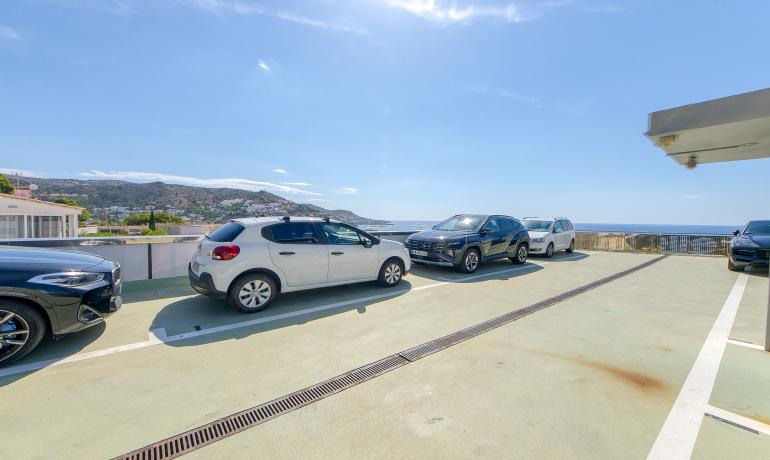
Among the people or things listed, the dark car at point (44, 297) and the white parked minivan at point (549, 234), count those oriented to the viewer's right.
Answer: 1

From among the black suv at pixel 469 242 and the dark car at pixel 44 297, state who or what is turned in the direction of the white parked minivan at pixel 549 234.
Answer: the dark car

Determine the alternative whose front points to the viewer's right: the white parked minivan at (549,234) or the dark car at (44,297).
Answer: the dark car

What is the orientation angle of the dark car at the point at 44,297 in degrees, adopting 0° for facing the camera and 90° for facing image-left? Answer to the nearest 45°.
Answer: approximately 270°

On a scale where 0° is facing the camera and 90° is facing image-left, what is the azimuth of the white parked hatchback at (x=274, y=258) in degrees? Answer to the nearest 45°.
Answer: approximately 225°

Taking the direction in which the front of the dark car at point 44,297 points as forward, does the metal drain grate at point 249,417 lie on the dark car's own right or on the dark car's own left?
on the dark car's own right

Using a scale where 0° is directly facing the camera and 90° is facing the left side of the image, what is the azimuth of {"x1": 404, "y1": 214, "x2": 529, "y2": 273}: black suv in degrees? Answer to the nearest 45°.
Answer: approximately 45°

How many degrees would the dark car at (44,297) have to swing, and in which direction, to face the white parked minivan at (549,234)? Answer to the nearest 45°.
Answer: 0° — it already faces it

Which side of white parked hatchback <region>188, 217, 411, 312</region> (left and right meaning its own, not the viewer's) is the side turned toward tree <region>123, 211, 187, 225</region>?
left

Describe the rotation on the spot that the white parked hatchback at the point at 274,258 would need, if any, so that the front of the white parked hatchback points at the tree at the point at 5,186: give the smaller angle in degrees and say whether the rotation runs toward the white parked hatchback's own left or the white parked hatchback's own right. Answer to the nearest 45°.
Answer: approximately 90° to the white parked hatchback's own left

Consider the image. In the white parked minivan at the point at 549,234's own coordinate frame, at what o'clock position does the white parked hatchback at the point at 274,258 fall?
the white parked hatchback at the point at 274,258 is roughly at 11 o'clock from the white parked minivan at the point at 549,234.
